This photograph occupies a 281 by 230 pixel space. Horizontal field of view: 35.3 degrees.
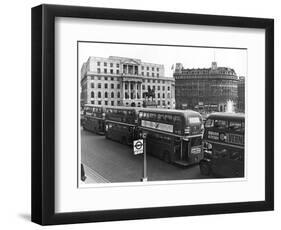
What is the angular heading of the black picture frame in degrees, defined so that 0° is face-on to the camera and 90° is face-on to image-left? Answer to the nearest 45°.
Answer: approximately 315°
